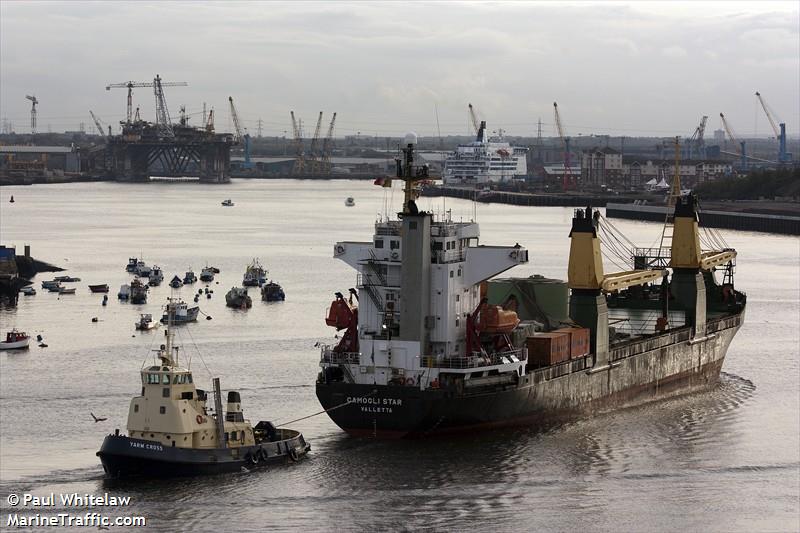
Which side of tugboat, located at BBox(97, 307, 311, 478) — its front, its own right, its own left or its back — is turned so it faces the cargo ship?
back

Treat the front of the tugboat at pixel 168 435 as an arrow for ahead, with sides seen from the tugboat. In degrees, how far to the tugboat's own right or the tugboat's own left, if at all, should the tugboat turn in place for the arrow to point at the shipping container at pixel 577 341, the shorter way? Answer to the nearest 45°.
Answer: approximately 180°

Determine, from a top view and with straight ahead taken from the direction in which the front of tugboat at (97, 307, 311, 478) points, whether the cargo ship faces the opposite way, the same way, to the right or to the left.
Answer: the opposite way

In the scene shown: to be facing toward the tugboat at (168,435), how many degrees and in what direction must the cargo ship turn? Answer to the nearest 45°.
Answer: approximately 180°

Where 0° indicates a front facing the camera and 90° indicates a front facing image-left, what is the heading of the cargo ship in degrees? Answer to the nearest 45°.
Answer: approximately 225°
